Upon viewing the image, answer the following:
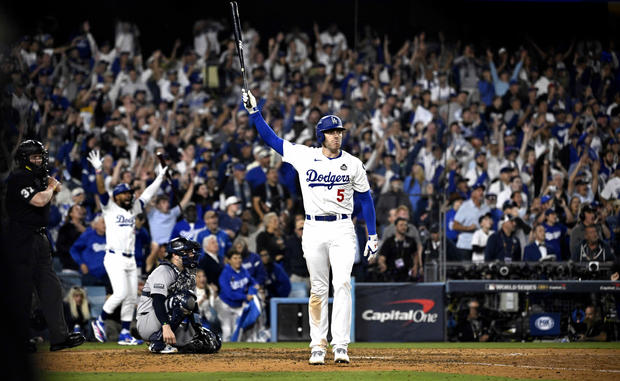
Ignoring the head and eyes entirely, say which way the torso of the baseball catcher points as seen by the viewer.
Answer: to the viewer's right

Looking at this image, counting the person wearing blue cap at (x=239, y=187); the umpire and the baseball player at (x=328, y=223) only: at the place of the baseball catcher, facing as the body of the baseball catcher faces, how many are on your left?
1

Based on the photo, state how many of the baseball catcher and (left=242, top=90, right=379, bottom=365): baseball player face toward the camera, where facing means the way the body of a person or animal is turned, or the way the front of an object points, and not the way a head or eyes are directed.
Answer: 1

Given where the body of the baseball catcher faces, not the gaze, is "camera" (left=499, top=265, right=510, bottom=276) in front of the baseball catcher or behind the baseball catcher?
in front

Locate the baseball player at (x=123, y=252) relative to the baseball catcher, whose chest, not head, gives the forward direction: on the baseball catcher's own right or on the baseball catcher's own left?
on the baseball catcher's own left

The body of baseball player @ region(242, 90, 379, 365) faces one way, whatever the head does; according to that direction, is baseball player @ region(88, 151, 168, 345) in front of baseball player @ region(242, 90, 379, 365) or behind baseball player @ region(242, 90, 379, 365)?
behind

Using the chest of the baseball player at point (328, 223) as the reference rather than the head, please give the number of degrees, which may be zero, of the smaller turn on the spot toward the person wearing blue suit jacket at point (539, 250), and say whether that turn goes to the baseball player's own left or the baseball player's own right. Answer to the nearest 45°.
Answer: approximately 135° to the baseball player's own left

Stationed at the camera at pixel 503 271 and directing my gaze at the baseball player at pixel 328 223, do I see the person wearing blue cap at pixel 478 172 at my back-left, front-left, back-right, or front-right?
back-right

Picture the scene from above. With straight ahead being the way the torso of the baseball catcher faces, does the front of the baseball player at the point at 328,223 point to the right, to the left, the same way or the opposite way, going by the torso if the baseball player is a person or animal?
to the right

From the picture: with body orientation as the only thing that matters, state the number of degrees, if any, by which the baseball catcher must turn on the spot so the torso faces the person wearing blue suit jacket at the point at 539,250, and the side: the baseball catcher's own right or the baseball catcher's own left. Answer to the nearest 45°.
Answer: approximately 45° to the baseball catcher's own left
